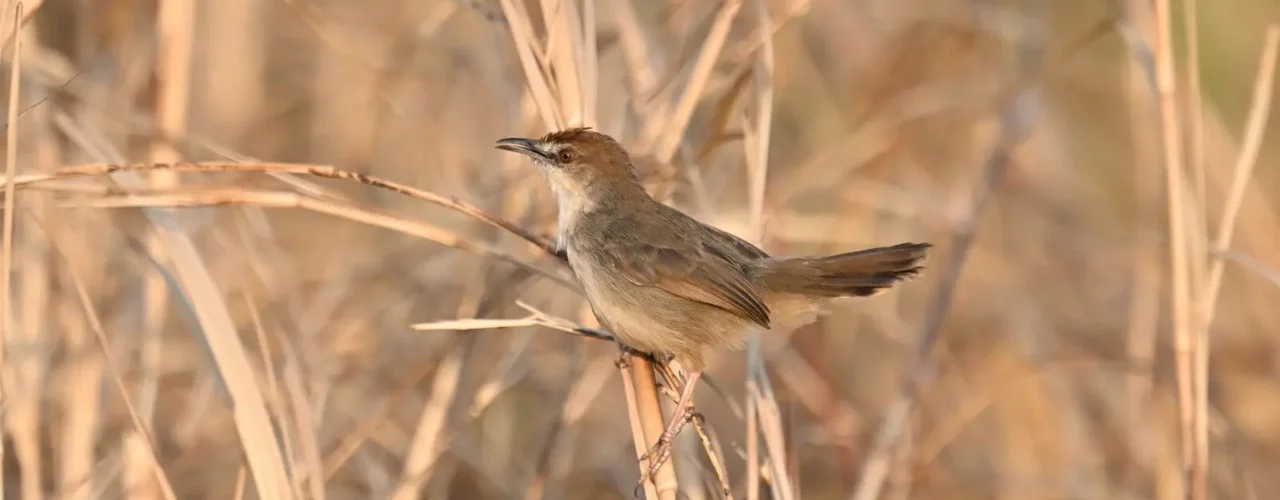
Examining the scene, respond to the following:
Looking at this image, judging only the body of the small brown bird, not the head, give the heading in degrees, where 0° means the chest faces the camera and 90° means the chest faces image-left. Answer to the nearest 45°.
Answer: approximately 90°

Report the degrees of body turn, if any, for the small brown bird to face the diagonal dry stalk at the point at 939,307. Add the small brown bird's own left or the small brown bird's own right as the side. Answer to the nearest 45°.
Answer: approximately 135° to the small brown bird's own right
